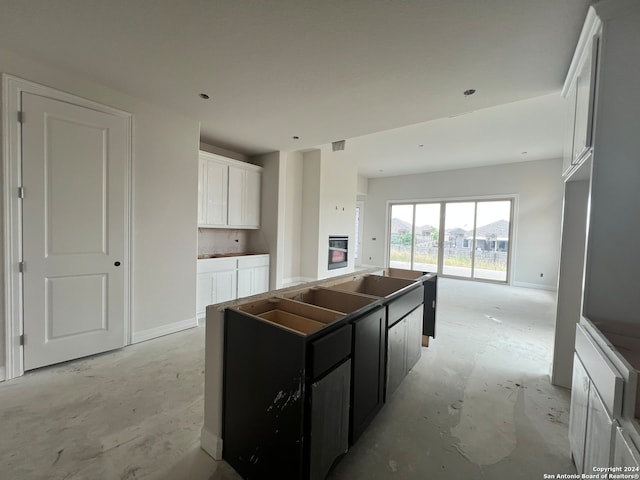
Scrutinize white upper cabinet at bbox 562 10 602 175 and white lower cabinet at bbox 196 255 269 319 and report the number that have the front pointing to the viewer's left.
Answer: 1

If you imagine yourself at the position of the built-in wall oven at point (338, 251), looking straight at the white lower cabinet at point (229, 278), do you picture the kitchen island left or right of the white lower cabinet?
left

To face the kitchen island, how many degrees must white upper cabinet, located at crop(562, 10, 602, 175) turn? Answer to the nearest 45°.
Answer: approximately 45° to its left

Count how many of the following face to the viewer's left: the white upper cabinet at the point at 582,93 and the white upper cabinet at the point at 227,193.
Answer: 1

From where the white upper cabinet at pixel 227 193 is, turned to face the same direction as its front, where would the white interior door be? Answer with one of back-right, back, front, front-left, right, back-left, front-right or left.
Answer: right

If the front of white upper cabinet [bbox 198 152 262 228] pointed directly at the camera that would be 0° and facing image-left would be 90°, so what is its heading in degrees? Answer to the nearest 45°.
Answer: approximately 315°

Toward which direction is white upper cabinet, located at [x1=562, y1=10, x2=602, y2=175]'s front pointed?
to the viewer's left

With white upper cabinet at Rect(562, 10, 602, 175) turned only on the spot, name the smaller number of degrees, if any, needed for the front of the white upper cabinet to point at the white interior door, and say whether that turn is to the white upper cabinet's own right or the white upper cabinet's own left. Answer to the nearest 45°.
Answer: approximately 45° to the white upper cabinet's own left

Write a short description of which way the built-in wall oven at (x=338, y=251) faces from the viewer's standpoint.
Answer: facing the viewer and to the right of the viewer

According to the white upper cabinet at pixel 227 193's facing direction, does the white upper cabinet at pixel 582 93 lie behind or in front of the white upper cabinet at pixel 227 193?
in front

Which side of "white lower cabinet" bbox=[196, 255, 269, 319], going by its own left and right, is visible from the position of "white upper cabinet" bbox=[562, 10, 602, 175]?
front
